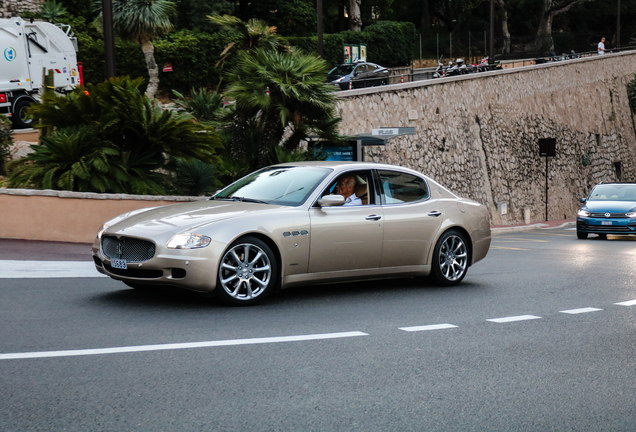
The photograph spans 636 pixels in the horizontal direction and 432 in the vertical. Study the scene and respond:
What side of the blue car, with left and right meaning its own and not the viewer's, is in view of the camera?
front

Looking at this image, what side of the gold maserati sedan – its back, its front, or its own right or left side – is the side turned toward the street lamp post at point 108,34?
right

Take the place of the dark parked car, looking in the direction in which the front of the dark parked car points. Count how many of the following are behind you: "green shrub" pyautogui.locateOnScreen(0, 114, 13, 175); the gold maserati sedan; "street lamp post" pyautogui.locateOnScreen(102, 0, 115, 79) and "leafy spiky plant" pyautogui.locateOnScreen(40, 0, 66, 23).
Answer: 0

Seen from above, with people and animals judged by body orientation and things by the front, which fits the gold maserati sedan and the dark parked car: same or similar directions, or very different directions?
same or similar directions

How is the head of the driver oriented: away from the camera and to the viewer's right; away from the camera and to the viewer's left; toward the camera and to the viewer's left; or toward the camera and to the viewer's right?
toward the camera and to the viewer's left

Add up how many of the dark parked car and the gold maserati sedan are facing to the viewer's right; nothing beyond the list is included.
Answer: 0

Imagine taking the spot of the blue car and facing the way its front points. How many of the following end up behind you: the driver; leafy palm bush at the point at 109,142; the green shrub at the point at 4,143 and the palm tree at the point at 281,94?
0

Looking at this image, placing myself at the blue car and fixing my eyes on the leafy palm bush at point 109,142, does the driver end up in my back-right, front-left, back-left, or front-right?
front-left

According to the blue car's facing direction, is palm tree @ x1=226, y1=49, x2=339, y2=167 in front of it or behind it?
in front

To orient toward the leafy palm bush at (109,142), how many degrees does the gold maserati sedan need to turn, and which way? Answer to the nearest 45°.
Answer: approximately 90° to its right

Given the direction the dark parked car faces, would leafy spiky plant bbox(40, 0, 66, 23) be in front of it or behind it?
in front

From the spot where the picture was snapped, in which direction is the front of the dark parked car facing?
facing the viewer and to the left of the viewer

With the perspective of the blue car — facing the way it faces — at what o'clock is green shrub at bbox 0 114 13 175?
The green shrub is roughly at 2 o'clock from the blue car.

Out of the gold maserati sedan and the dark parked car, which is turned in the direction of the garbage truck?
the dark parked car

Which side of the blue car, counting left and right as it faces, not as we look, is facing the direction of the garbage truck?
right

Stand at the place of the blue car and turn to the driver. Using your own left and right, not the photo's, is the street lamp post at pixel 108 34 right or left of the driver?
right

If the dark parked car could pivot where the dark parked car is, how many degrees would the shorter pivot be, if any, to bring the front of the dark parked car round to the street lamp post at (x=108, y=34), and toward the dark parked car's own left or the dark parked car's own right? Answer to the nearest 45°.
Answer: approximately 45° to the dark parked car's own left

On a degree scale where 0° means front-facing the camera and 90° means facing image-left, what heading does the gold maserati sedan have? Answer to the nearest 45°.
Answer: approximately 45°
